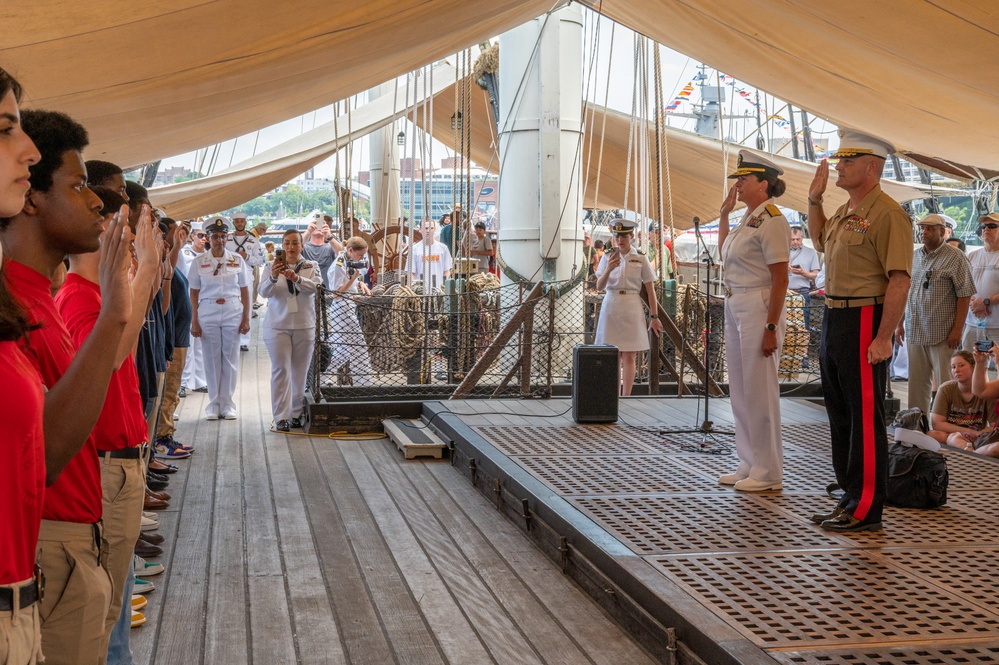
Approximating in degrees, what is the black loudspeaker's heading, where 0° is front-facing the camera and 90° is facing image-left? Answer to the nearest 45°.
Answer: approximately 0°

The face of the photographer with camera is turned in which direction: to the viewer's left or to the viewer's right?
to the viewer's right

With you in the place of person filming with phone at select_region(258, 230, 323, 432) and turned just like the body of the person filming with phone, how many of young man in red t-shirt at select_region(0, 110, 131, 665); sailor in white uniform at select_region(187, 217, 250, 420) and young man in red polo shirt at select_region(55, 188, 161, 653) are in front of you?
2

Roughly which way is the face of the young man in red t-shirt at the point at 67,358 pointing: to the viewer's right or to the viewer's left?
to the viewer's right

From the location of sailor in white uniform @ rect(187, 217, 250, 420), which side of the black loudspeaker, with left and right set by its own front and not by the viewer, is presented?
right

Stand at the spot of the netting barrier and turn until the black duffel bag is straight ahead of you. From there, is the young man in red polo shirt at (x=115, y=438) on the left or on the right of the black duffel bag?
right

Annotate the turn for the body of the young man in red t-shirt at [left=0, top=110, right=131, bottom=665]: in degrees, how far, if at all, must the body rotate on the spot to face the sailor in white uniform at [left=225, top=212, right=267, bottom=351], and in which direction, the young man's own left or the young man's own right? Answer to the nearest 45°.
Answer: approximately 90° to the young man's own left

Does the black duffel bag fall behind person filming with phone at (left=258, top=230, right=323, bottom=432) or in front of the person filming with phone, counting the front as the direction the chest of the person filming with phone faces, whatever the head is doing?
in front

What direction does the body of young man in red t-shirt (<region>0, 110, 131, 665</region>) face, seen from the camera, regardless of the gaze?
to the viewer's right

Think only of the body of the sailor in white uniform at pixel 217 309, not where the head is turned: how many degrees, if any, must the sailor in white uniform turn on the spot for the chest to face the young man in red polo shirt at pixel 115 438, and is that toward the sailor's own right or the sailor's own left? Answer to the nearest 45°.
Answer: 0° — they already face them
